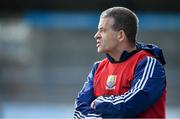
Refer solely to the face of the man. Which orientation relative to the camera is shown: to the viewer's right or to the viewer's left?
to the viewer's left

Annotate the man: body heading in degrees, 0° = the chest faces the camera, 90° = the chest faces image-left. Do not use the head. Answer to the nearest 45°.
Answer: approximately 45°
